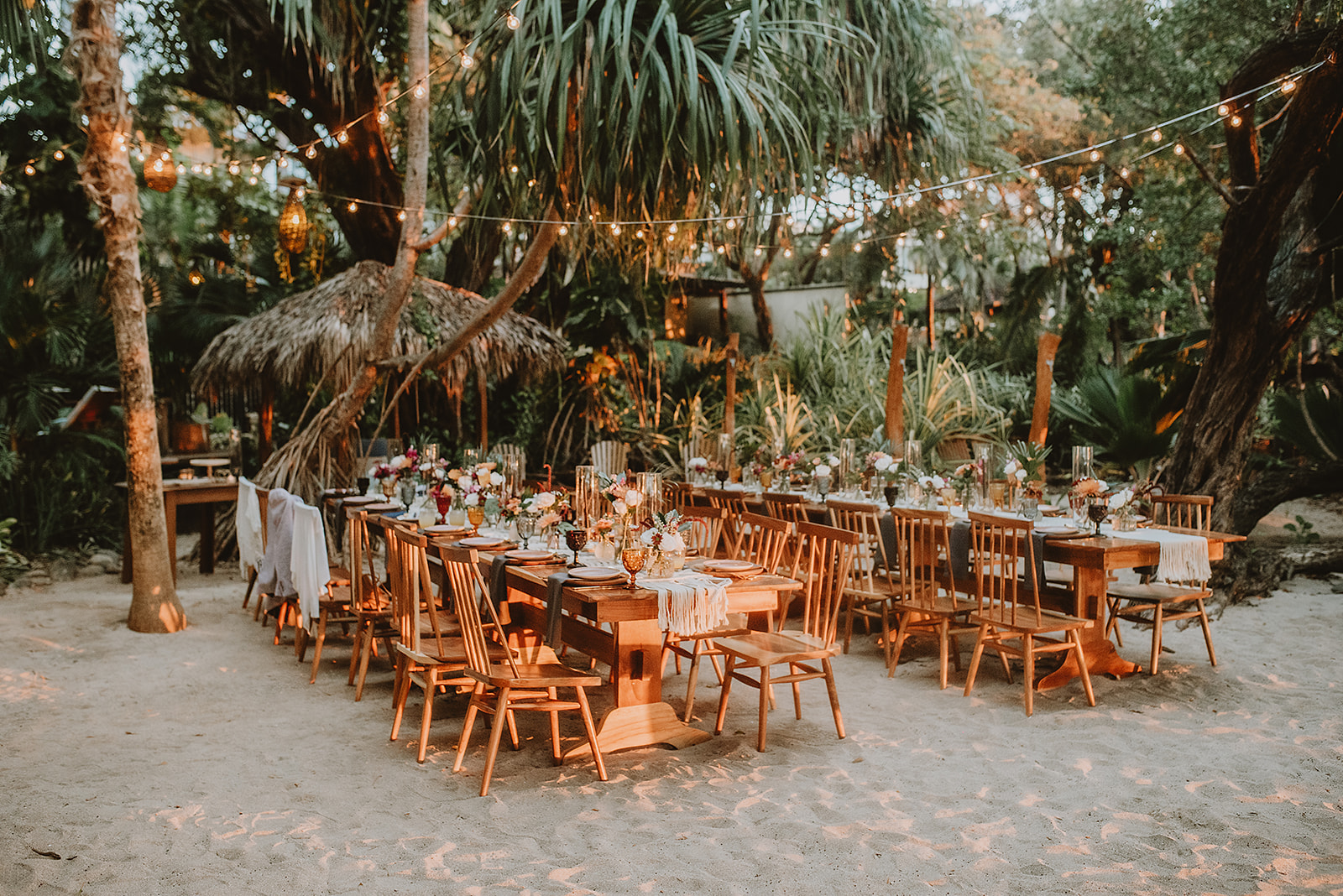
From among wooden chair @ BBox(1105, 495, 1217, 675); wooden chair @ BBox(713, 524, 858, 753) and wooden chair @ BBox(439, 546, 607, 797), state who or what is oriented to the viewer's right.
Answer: wooden chair @ BBox(439, 546, 607, 797)

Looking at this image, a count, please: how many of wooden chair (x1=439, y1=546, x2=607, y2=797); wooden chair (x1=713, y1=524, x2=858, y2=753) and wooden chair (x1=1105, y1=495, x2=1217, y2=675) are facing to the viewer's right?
1

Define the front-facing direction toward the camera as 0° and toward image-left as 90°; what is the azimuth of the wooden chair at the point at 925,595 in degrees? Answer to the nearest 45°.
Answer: approximately 225°

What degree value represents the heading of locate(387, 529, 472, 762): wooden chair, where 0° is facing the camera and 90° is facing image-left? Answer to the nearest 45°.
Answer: approximately 225°

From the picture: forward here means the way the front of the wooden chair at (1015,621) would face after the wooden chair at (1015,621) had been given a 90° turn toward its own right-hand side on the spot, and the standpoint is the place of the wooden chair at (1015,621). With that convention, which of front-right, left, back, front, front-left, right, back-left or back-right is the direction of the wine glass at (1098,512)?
left

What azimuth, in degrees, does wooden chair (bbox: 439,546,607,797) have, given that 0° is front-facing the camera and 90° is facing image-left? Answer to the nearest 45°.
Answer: approximately 270°

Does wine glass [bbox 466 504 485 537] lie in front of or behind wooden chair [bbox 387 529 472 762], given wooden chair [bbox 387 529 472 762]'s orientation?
in front

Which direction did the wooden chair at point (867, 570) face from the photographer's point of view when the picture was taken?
facing away from the viewer and to the right of the viewer

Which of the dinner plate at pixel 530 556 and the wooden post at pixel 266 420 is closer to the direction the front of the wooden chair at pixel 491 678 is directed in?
the dinner plate

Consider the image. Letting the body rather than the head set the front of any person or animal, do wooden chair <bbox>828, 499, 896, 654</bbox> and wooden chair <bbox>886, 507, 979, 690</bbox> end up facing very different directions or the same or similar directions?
same or similar directions
